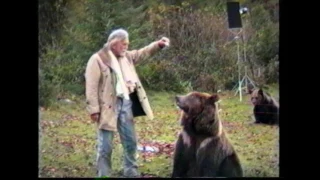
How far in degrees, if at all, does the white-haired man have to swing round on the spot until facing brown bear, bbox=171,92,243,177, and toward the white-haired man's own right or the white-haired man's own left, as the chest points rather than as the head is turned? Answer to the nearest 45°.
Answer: approximately 45° to the white-haired man's own left

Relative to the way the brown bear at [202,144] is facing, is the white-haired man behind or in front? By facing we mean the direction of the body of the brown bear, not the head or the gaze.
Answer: in front

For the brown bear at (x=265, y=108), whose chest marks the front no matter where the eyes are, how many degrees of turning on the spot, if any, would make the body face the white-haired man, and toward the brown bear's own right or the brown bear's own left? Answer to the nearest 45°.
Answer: approximately 45° to the brown bear's own right

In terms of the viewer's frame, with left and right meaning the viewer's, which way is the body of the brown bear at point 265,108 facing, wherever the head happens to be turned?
facing the viewer and to the left of the viewer

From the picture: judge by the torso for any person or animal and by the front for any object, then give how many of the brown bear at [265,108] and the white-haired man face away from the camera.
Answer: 0

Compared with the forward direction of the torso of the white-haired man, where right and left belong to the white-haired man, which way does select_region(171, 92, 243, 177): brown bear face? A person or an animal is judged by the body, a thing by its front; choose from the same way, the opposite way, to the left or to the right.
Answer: to the right

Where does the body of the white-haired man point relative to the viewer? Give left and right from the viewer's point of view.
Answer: facing the viewer and to the right of the viewer

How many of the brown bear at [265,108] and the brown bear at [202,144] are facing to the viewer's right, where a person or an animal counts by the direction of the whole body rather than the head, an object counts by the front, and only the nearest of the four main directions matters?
0

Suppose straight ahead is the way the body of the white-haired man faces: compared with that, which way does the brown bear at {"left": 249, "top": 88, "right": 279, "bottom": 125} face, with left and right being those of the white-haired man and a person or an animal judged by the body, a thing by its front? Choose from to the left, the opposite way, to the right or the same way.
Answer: to the right
